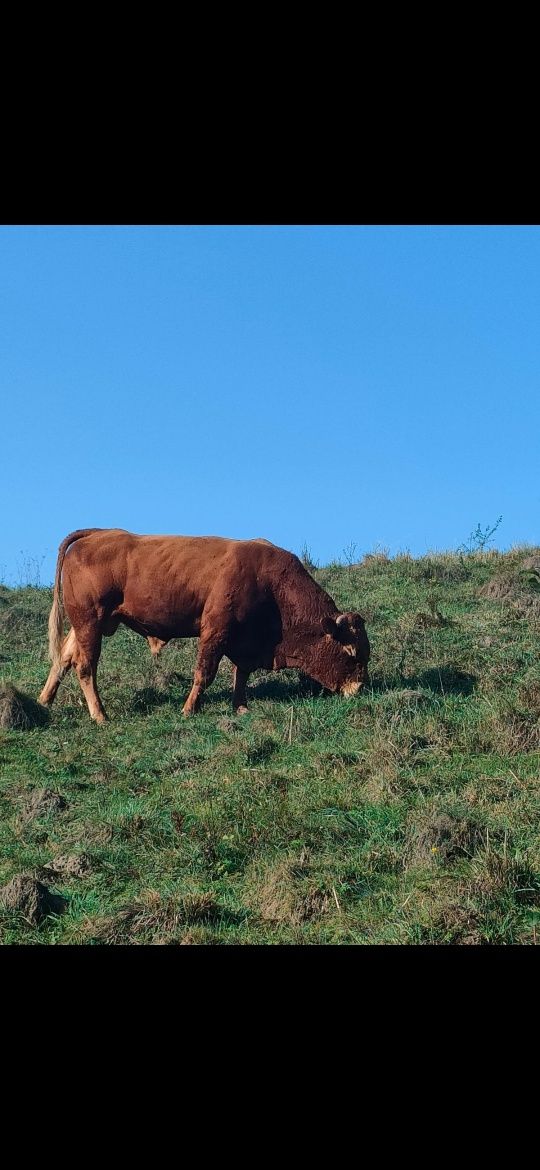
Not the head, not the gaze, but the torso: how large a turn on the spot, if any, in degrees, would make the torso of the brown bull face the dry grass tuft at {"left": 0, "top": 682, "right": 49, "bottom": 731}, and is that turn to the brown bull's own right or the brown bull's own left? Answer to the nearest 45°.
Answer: approximately 135° to the brown bull's own right

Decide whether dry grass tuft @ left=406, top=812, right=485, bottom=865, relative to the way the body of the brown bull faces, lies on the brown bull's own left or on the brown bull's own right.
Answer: on the brown bull's own right

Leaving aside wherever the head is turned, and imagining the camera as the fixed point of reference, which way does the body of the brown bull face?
to the viewer's right
